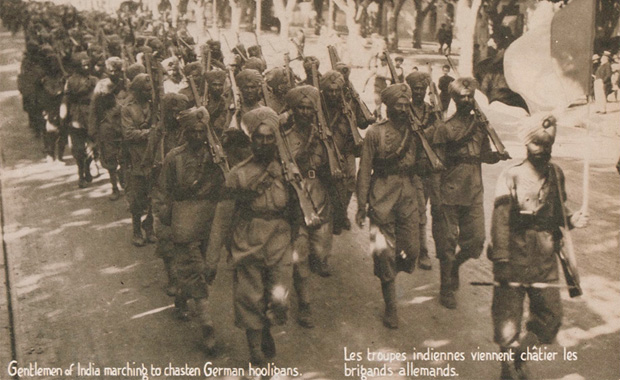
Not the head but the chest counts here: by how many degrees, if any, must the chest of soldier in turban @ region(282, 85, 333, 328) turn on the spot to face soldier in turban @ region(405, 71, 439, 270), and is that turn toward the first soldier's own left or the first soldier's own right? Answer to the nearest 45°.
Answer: approximately 135° to the first soldier's own left

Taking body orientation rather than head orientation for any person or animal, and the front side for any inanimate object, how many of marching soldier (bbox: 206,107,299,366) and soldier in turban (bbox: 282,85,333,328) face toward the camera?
2

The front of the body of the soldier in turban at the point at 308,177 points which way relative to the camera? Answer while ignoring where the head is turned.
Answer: toward the camera

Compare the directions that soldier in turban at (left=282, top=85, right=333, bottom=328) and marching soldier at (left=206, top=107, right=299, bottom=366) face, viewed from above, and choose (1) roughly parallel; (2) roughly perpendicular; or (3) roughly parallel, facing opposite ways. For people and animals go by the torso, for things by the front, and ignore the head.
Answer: roughly parallel

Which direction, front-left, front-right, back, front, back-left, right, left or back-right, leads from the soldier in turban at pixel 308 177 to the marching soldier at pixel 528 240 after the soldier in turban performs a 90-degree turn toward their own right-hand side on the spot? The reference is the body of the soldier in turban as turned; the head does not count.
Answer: back-left

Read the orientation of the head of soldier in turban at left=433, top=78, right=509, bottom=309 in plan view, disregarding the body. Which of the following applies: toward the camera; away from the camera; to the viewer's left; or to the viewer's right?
toward the camera

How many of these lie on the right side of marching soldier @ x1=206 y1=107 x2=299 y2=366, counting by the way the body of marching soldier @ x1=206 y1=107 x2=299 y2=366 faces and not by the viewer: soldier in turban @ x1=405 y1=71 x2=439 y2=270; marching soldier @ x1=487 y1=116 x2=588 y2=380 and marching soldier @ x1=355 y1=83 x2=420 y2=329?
0

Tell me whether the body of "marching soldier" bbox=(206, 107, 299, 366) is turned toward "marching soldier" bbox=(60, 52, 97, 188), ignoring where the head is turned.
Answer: no

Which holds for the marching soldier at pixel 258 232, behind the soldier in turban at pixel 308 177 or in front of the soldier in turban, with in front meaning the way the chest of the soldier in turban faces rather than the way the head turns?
in front

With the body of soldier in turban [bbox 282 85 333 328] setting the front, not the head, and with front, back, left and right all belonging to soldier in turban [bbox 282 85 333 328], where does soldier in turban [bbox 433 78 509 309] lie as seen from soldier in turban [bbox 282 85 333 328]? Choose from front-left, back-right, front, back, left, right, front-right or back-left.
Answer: left

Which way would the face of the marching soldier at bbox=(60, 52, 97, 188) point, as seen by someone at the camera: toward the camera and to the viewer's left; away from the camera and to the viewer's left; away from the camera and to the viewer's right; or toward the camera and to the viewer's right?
toward the camera and to the viewer's right

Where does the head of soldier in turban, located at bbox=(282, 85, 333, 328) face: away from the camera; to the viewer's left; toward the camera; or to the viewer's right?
toward the camera

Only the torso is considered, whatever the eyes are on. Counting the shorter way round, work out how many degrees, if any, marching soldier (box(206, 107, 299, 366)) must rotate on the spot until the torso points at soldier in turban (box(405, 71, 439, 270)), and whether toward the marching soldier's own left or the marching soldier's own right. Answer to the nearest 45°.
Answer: approximately 135° to the marching soldier's own left
